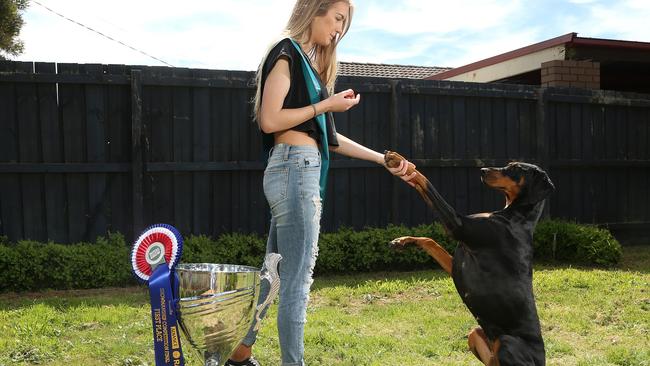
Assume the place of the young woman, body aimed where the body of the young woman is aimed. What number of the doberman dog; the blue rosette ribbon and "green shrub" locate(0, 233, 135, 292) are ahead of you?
1

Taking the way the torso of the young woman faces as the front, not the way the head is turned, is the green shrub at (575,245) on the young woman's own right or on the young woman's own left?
on the young woman's own left

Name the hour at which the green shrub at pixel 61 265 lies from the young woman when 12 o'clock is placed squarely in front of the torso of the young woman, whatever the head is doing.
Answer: The green shrub is roughly at 8 o'clock from the young woman.

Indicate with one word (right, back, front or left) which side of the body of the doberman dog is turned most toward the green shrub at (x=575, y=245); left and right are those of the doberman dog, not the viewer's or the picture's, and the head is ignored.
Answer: right

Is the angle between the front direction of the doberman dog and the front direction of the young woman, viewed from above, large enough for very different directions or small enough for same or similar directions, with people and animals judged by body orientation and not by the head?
very different directions

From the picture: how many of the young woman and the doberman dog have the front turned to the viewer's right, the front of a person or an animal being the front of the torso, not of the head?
1

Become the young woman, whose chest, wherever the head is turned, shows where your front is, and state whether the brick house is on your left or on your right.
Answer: on your left

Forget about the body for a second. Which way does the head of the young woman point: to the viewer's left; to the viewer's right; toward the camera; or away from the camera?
to the viewer's right

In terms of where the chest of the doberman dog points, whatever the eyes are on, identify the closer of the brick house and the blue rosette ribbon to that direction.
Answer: the blue rosette ribbon

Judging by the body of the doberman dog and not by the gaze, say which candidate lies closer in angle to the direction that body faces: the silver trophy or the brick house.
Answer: the silver trophy

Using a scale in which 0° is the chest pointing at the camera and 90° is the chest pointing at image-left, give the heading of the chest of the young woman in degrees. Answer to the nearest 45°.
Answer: approximately 270°

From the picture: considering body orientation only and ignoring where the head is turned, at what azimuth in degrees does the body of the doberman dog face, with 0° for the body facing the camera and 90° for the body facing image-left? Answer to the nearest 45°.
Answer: approximately 90°

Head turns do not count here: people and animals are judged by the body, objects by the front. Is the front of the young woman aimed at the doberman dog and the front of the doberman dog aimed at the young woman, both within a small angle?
yes

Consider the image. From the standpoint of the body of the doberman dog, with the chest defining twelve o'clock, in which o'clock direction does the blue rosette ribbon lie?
The blue rosette ribbon is roughly at 11 o'clock from the doberman dog.

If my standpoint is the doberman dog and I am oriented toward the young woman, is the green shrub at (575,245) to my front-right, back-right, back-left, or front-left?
back-right

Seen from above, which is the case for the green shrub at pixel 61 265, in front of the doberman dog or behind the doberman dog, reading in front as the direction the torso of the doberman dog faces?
in front
